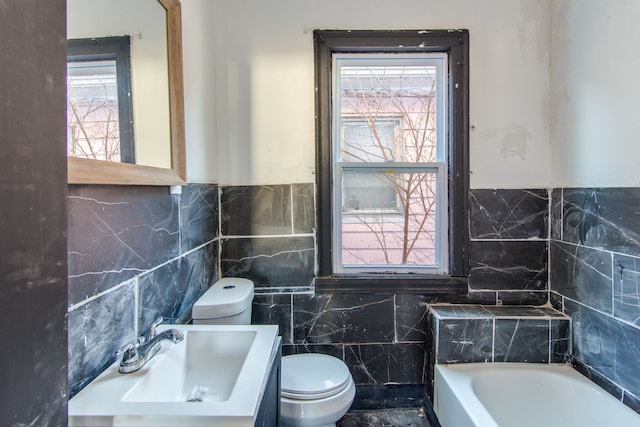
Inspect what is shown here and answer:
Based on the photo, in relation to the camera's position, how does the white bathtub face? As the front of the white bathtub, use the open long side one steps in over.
facing the viewer and to the left of the viewer

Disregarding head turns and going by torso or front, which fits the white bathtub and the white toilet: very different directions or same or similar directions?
very different directions

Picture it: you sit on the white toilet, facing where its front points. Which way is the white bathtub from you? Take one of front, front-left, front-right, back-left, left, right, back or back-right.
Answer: front

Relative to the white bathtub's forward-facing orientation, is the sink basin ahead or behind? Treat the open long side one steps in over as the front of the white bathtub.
ahead

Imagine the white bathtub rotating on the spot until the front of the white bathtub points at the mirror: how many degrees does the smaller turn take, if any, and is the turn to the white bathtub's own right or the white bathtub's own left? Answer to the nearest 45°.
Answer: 0° — it already faces it

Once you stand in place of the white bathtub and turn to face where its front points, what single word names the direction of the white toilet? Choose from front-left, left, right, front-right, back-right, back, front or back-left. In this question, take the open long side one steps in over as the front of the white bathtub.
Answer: front
